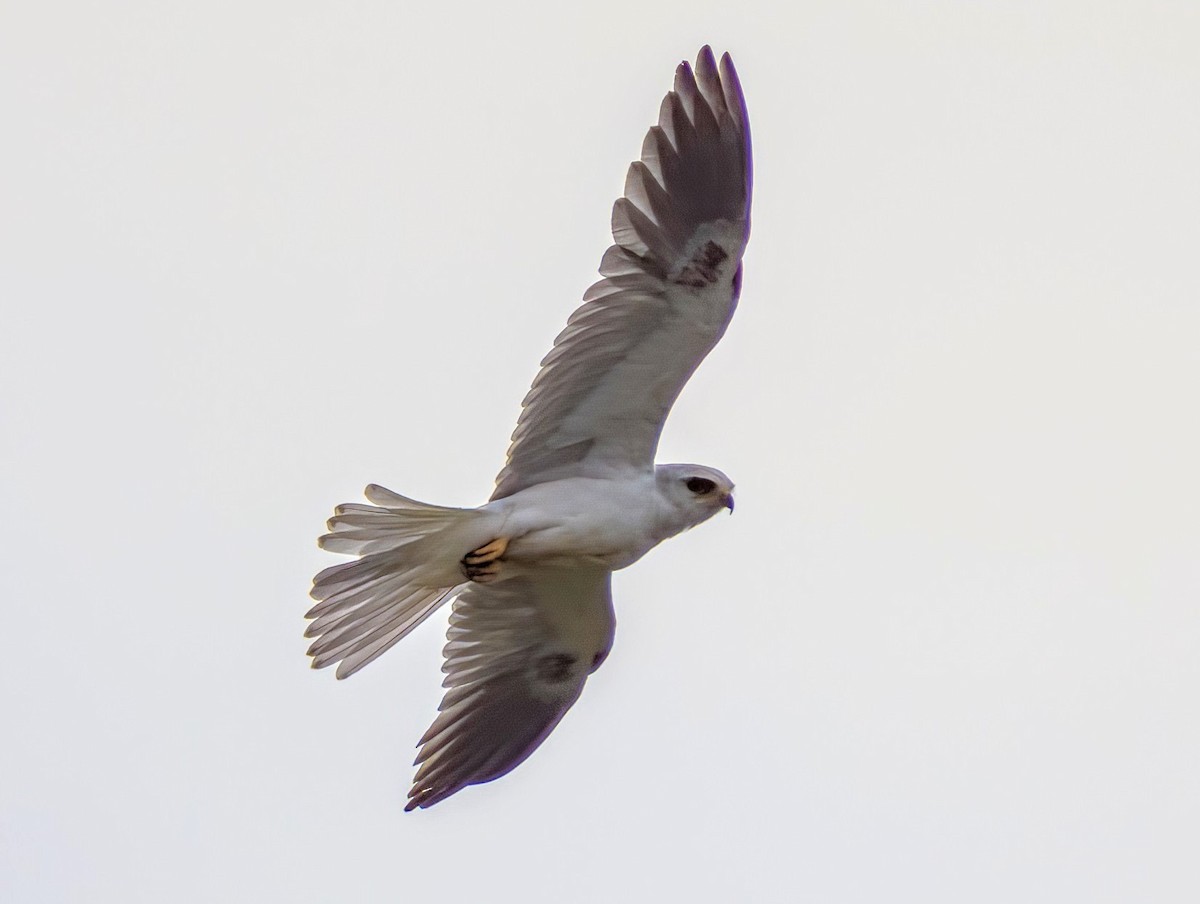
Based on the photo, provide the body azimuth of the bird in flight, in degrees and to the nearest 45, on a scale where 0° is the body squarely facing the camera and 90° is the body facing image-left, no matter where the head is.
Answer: approximately 270°
